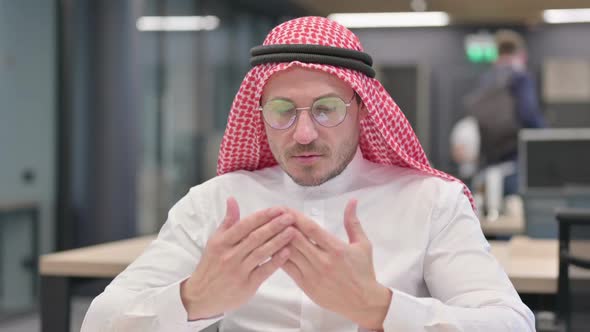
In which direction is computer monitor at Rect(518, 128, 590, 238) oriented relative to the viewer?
toward the camera

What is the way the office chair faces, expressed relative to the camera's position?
facing away from the viewer

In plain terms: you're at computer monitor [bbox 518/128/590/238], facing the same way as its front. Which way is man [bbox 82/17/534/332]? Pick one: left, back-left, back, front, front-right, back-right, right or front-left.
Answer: front

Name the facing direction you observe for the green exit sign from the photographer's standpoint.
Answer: facing the viewer

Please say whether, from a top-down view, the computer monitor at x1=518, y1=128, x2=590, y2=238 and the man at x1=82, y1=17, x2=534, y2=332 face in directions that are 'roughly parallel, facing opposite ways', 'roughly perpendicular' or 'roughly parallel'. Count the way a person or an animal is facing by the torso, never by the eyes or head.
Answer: roughly parallel

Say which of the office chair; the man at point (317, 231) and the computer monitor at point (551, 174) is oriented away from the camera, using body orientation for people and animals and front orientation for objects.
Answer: the office chair

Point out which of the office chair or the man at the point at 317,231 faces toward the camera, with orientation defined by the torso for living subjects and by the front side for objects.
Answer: the man

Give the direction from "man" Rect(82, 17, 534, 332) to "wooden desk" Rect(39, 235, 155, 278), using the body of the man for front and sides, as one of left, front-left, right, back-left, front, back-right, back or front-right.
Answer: back-right

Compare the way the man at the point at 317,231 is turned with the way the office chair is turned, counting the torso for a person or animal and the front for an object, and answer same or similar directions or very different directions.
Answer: very different directions

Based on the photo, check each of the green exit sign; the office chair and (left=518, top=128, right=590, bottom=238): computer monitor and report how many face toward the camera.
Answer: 2

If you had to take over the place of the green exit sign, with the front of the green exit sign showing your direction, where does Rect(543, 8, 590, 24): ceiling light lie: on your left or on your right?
on your left

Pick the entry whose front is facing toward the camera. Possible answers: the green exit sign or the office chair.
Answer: the green exit sign

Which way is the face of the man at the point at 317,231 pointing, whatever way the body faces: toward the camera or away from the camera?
toward the camera

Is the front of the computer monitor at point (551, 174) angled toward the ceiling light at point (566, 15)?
no

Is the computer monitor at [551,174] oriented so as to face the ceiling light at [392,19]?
no

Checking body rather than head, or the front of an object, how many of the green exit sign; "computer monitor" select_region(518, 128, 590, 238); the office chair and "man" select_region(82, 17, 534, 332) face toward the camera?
3
